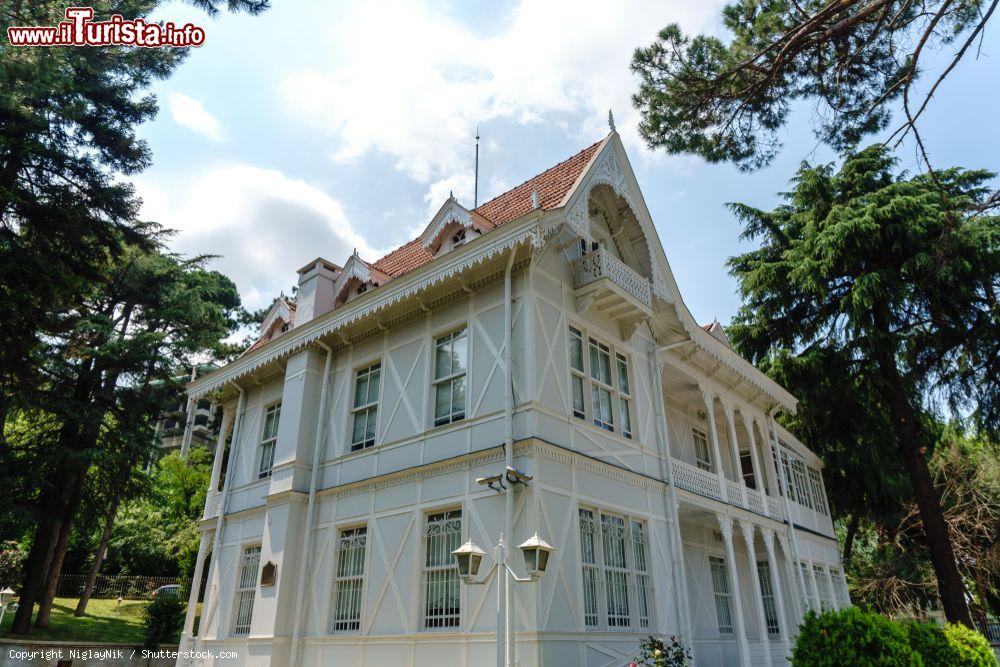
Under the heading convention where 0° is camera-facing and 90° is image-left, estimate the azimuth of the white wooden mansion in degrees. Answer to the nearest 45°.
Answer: approximately 315°

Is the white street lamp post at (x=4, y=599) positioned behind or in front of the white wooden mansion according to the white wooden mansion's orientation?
behind

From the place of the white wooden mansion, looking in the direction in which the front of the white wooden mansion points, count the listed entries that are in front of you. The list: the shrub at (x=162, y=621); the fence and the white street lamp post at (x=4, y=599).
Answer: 0

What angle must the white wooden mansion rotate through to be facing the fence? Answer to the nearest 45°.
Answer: approximately 180°

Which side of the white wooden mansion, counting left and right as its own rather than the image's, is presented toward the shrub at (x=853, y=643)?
front

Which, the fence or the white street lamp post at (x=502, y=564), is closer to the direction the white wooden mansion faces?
the white street lamp post
